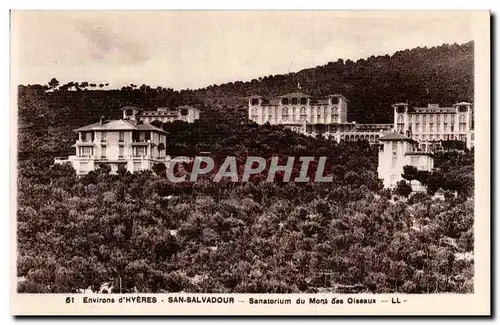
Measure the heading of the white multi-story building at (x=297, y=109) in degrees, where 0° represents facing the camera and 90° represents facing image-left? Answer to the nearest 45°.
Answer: approximately 0°

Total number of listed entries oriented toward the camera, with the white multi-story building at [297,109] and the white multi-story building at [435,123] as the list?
2

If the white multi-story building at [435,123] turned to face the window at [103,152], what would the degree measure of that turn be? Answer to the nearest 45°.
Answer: approximately 90° to its right

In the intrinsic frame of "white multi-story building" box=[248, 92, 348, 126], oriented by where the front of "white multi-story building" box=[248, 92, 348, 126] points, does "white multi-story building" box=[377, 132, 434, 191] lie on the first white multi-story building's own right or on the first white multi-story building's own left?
on the first white multi-story building's own left

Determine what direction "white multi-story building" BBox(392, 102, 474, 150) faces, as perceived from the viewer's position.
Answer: facing the viewer

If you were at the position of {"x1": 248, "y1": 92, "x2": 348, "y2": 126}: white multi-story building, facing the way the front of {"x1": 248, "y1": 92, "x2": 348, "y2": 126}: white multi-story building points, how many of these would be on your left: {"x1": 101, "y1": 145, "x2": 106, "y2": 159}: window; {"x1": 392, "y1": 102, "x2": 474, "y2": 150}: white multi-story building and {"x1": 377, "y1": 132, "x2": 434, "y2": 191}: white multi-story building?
2

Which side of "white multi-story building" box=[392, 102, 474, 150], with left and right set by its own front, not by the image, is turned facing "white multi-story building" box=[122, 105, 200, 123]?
right

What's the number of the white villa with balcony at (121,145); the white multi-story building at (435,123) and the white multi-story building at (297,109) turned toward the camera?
3

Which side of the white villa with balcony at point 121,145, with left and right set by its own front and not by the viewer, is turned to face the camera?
front
